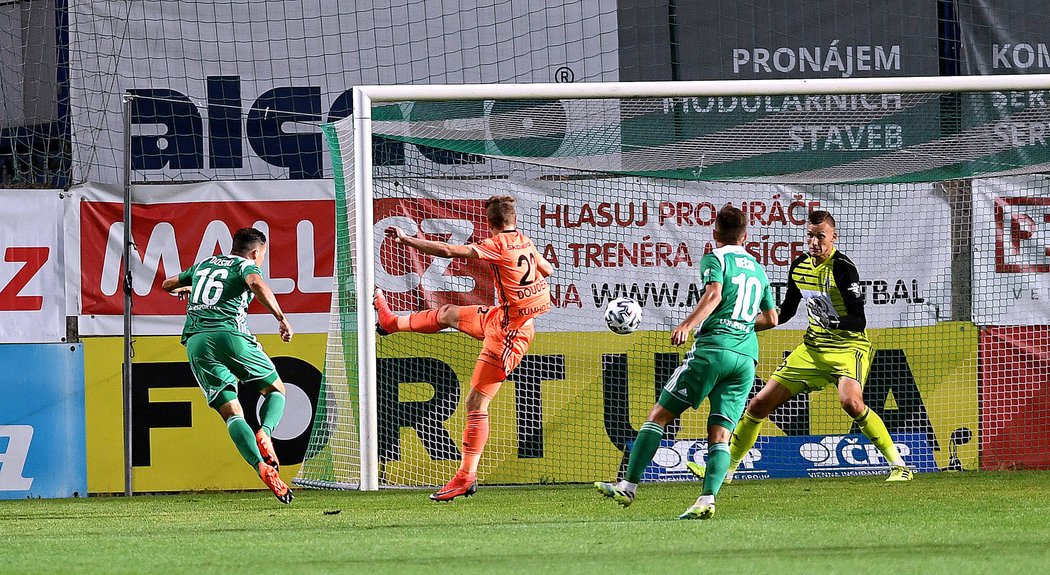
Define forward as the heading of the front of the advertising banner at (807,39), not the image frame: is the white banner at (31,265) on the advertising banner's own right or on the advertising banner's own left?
on the advertising banner's own right

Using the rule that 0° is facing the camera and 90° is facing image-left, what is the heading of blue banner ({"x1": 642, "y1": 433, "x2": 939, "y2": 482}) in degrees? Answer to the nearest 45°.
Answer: approximately 0°

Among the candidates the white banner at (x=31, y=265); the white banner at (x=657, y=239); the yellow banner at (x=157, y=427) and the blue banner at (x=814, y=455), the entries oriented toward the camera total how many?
4

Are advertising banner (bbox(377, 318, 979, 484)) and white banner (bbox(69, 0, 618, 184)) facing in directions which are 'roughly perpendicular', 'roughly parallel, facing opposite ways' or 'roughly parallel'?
roughly parallel

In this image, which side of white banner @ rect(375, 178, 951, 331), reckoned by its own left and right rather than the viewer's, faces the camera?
front

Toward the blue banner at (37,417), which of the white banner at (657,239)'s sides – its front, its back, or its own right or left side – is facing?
right

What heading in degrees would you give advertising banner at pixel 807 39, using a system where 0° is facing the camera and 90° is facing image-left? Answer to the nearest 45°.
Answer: approximately 0°

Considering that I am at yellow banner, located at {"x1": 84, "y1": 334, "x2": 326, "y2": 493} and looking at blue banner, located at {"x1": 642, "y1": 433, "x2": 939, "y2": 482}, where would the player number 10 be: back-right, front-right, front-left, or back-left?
front-right

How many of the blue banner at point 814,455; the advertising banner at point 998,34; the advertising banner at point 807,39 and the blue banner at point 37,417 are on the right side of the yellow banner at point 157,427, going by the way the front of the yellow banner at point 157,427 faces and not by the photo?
1

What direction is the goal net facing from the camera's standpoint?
toward the camera

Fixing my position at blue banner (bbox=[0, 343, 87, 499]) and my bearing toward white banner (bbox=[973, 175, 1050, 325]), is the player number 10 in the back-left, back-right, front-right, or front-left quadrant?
front-right
